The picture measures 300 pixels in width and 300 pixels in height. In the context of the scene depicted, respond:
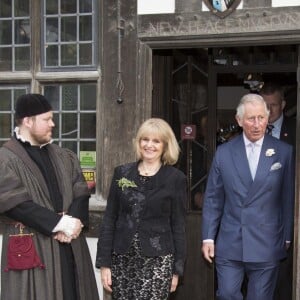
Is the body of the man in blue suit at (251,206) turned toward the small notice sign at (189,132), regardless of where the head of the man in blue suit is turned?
no

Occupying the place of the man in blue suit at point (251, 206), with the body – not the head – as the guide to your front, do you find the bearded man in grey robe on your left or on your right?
on your right

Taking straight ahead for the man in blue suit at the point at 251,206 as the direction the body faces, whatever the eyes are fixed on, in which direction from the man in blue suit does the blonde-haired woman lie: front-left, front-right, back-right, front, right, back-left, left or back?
front-right

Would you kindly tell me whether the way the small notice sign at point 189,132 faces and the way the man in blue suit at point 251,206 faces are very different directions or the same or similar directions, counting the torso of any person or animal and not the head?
same or similar directions

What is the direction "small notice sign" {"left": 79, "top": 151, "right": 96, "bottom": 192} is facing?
toward the camera

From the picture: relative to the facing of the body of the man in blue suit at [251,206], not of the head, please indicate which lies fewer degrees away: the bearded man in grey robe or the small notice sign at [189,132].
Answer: the bearded man in grey robe

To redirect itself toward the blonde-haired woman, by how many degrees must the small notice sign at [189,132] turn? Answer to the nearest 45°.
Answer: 0° — it already faces them

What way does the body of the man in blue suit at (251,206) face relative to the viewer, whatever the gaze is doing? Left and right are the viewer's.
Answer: facing the viewer

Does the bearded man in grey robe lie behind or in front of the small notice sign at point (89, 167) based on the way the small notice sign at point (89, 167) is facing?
in front

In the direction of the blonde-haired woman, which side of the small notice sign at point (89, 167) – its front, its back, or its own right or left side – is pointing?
front

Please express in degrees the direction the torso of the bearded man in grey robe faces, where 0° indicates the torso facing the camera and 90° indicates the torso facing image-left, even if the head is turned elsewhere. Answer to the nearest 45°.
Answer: approximately 315°

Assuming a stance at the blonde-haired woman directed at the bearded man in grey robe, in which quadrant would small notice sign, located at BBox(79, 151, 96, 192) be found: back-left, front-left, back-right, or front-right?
front-right

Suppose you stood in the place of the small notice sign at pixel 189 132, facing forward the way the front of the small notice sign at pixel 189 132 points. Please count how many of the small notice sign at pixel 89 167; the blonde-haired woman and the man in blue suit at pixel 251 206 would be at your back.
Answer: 0

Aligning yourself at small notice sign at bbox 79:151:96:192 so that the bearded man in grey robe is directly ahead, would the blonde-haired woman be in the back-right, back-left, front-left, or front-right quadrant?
front-left

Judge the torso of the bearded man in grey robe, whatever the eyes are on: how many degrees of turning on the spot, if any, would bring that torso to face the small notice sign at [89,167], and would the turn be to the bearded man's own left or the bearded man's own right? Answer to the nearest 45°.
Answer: approximately 135° to the bearded man's own left

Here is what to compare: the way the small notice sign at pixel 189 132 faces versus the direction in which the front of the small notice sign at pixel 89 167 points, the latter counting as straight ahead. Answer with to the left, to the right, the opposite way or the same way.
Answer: the same way

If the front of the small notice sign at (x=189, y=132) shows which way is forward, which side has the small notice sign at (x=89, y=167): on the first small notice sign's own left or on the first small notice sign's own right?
on the first small notice sign's own right

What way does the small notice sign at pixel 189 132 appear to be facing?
toward the camera

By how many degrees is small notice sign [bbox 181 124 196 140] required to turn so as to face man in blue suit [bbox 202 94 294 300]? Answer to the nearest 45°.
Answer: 0° — it already faces them

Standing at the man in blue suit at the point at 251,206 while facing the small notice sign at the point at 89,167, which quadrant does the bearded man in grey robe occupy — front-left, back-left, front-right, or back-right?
front-left
